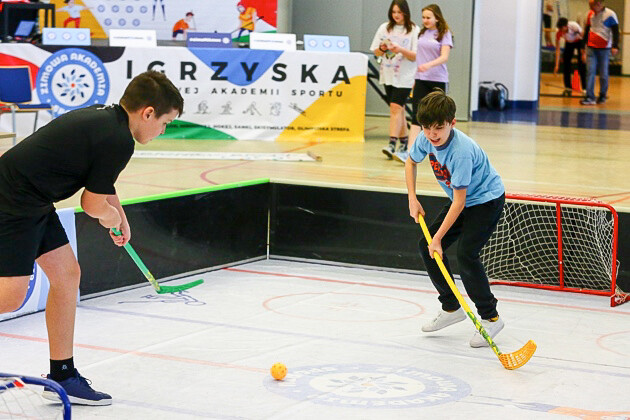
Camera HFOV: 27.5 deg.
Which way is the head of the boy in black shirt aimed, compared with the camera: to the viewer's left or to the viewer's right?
to the viewer's right

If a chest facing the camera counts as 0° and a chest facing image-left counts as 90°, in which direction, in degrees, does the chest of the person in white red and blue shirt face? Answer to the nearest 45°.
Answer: approximately 45°

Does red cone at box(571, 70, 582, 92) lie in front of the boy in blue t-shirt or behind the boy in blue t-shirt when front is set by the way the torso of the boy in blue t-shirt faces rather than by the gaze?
behind

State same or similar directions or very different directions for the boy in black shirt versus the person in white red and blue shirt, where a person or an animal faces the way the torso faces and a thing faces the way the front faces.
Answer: very different directions

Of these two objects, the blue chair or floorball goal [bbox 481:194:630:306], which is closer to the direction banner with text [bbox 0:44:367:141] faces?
the floorball goal

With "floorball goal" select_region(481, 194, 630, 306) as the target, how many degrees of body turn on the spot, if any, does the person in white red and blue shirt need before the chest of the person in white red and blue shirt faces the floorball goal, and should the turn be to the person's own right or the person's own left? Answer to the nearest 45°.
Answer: approximately 45° to the person's own left

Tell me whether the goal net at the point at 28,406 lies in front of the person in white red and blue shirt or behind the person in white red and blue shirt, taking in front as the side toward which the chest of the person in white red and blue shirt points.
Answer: in front

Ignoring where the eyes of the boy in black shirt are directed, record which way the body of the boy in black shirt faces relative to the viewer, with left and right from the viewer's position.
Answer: facing to the right of the viewer

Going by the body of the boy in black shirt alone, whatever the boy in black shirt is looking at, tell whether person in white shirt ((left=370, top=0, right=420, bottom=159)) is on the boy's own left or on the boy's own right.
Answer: on the boy's own left
